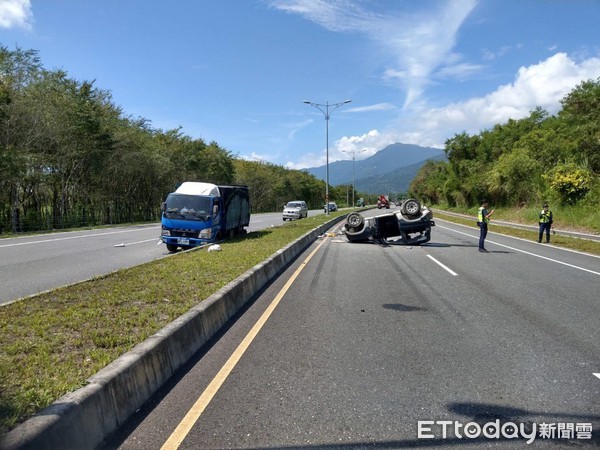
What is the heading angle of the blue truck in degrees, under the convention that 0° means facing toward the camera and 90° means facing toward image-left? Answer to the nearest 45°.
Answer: approximately 45°

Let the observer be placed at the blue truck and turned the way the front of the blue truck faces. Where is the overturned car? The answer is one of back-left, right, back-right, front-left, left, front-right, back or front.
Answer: back-left
